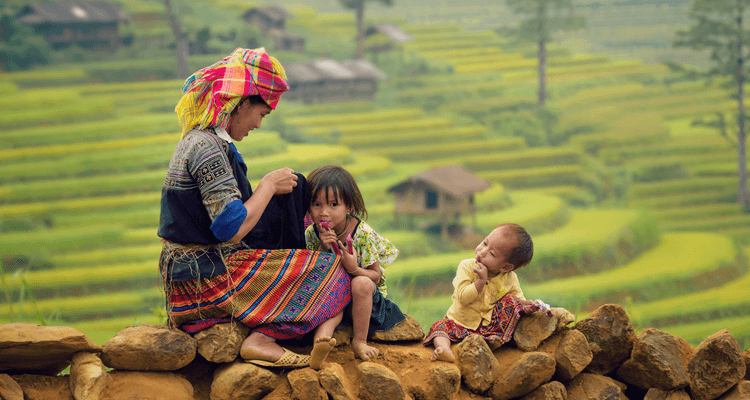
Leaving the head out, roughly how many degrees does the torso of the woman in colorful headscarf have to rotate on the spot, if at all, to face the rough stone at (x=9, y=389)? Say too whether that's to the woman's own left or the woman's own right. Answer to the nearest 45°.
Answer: approximately 180°

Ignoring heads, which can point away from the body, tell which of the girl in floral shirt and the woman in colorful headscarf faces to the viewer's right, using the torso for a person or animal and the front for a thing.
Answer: the woman in colorful headscarf

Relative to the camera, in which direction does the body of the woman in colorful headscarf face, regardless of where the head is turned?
to the viewer's right

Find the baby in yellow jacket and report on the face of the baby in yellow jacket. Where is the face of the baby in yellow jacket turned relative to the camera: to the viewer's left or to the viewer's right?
to the viewer's left

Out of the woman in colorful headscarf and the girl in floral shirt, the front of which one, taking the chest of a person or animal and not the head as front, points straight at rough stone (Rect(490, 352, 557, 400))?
the woman in colorful headscarf

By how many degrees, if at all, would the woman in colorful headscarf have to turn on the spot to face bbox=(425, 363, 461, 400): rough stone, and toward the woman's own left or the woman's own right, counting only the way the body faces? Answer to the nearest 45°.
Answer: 0° — they already face it

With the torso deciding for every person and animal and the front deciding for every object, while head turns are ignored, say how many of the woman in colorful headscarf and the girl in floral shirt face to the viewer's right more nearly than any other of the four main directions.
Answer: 1

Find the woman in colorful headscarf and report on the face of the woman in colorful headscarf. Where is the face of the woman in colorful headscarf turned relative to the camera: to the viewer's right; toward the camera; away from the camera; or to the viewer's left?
to the viewer's right

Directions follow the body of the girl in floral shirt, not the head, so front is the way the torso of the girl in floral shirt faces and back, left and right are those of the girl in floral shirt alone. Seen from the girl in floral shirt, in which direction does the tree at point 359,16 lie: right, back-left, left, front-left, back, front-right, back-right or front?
back-right

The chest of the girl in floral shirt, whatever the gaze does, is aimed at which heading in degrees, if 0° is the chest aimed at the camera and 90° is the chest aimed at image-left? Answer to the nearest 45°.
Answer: approximately 45°

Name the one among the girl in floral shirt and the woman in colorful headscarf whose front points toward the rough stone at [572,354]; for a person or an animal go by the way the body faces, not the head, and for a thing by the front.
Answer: the woman in colorful headscarf
